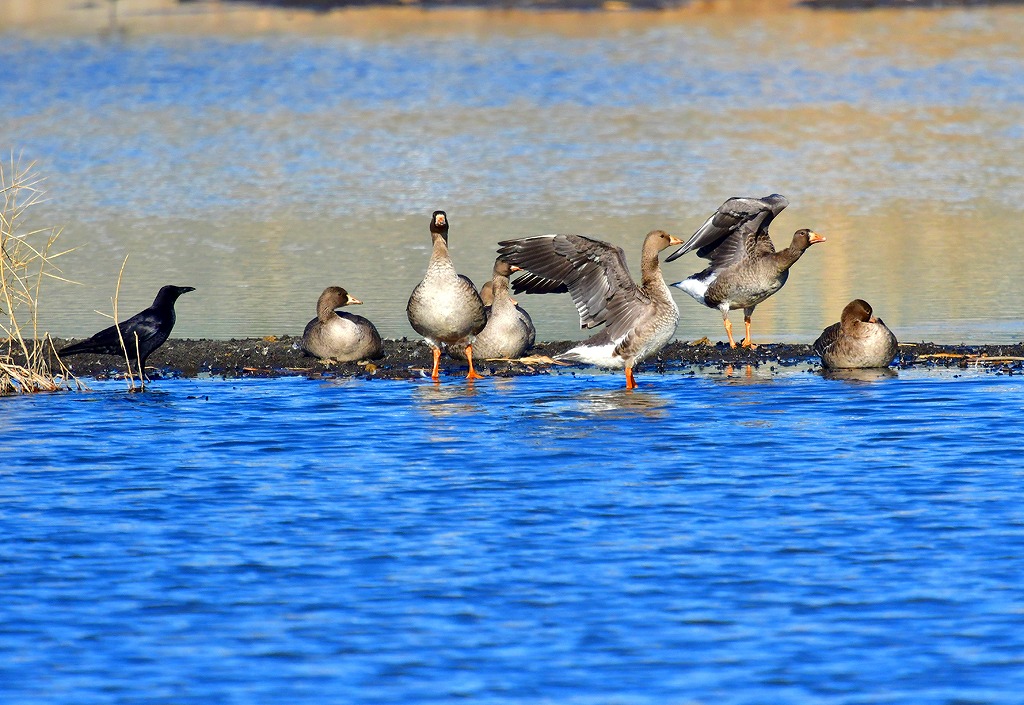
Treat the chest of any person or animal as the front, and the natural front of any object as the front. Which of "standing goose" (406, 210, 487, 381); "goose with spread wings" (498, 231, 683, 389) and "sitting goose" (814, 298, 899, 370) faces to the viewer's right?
the goose with spread wings

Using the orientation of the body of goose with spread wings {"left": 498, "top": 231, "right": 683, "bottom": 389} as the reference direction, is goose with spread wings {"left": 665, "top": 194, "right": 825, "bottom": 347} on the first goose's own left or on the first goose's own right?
on the first goose's own left

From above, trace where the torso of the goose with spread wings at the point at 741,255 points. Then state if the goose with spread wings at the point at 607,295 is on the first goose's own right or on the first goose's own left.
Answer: on the first goose's own right

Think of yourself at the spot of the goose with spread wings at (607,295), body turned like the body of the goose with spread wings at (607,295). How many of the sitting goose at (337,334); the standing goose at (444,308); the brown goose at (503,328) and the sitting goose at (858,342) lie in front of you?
1

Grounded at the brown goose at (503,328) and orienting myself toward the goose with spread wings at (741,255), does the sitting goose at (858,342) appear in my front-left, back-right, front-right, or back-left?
front-right

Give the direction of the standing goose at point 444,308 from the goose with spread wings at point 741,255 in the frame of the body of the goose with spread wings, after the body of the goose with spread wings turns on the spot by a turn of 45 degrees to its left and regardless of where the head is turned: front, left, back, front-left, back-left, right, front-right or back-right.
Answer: back

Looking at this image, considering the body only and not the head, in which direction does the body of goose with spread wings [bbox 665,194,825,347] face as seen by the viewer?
to the viewer's right

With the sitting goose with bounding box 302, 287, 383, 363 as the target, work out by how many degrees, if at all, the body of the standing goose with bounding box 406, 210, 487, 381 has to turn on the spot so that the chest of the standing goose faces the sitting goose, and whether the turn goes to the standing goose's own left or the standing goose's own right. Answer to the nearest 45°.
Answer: approximately 135° to the standing goose's own right

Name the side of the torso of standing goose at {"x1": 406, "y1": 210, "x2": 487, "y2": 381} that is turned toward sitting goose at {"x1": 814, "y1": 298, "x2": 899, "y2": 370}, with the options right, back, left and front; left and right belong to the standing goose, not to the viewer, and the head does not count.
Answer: left

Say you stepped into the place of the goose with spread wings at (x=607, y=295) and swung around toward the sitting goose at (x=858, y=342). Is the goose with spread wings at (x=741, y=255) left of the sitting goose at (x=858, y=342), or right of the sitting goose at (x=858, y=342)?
left

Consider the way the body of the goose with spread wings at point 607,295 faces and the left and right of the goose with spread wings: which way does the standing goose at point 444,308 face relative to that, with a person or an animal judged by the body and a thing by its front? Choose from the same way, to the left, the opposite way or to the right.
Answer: to the right

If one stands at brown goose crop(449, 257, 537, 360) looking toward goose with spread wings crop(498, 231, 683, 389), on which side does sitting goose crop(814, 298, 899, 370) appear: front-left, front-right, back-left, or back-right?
front-left

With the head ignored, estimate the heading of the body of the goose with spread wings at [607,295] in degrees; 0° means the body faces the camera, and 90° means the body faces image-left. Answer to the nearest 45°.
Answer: approximately 270°

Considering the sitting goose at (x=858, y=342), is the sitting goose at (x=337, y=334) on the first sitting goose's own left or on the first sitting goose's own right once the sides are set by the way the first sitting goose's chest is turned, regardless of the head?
on the first sitting goose's own right

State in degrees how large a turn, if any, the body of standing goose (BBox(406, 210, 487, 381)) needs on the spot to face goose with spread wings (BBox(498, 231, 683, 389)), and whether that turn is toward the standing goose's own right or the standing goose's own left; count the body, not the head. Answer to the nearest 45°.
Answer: approximately 90° to the standing goose's own left

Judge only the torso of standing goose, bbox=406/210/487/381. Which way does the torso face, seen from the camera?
toward the camera

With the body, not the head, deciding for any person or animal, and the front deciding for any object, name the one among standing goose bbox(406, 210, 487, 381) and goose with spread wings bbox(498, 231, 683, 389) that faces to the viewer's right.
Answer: the goose with spread wings
